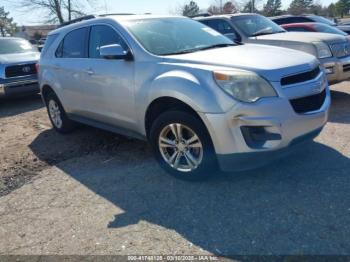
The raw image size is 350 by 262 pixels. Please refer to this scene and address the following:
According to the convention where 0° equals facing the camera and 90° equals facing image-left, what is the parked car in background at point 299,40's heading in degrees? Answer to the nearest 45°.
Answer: approximately 315°

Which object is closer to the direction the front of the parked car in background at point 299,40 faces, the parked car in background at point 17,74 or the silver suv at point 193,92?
the silver suv

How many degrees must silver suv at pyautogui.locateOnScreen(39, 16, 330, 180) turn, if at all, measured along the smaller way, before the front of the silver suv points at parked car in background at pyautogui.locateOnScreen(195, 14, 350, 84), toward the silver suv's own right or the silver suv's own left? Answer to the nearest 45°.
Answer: approximately 90° to the silver suv's own left

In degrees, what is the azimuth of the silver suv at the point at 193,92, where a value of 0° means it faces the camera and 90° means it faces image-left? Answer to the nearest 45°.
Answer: approximately 315°

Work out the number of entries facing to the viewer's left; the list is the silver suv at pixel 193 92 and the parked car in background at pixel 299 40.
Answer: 0

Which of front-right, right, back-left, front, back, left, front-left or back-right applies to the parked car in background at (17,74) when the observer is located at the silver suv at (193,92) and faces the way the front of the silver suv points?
back

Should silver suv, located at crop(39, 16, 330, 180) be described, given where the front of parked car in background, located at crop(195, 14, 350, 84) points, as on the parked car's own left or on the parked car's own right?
on the parked car's own right

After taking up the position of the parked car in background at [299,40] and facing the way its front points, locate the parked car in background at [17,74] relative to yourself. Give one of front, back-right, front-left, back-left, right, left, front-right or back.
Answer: back-right
